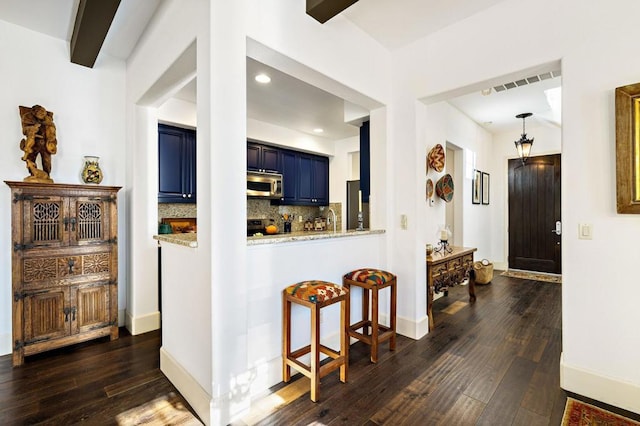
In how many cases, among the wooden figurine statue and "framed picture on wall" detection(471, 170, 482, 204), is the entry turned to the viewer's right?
1

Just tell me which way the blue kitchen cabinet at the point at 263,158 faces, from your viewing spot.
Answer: facing the viewer and to the right of the viewer

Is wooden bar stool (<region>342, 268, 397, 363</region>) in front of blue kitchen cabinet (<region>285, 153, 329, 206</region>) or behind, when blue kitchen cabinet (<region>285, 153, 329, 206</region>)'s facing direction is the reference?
in front

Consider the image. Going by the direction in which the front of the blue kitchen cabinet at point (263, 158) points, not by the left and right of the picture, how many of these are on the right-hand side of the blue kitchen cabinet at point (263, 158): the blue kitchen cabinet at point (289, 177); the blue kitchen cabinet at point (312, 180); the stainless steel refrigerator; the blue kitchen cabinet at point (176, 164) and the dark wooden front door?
1

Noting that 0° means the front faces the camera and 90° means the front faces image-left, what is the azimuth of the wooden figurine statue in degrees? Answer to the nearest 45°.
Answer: approximately 0°

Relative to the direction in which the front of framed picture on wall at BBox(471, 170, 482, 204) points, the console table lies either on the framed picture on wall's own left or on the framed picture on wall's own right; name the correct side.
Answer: on the framed picture on wall's own right

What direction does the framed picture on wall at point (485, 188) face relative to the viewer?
to the viewer's right

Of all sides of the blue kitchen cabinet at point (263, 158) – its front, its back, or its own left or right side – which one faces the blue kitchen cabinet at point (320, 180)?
left

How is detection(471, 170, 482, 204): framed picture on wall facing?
to the viewer's right
